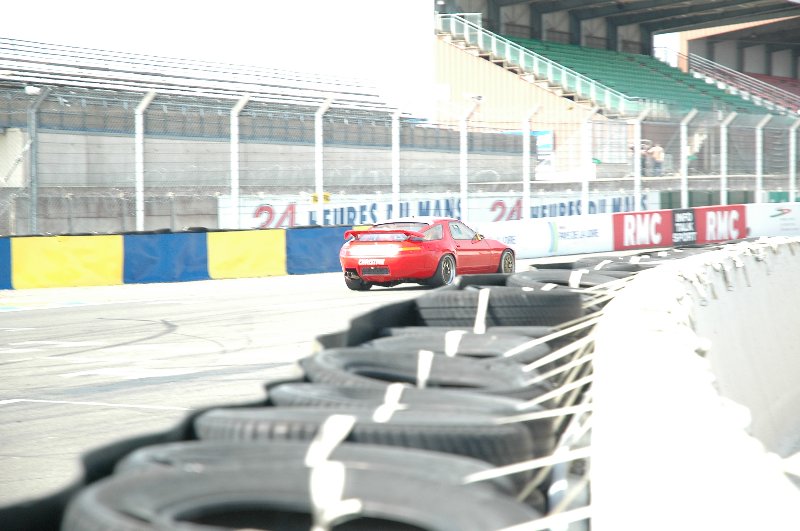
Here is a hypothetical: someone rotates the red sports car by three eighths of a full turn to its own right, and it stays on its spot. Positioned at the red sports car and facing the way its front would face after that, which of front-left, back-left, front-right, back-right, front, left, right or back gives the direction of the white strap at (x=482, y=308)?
front

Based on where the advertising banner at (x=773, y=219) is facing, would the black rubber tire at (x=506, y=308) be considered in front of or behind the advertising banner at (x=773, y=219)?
in front

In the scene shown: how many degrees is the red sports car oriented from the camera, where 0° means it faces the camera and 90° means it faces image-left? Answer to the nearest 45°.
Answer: approximately 225°

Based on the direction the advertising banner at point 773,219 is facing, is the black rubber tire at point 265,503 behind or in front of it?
in front

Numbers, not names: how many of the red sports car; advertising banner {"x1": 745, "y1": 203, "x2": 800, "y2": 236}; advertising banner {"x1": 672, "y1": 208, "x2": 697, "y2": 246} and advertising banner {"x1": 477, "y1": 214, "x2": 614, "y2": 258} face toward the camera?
3

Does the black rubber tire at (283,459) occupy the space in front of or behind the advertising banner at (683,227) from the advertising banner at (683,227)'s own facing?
in front

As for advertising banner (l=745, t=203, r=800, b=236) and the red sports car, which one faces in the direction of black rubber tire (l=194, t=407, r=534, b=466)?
the advertising banner

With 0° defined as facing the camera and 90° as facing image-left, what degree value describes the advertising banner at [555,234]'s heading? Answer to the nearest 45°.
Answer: approximately 0°

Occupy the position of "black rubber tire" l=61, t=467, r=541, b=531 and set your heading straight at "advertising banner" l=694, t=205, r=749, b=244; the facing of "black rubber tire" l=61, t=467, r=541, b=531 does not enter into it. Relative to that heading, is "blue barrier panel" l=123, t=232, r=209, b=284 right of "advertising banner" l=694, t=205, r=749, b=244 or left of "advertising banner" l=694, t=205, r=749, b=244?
left

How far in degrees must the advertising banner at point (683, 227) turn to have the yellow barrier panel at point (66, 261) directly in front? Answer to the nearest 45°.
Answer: approximately 45° to its right

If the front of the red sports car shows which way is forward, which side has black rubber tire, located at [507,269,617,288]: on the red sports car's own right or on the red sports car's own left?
on the red sports car's own right

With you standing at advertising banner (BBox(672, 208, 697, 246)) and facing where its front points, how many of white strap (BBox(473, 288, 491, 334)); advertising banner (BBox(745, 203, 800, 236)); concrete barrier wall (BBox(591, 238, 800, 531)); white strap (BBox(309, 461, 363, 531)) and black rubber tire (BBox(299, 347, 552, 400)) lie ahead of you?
4

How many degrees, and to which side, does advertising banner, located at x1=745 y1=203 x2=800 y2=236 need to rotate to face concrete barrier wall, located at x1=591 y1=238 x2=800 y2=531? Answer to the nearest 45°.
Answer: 0° — it already faces it

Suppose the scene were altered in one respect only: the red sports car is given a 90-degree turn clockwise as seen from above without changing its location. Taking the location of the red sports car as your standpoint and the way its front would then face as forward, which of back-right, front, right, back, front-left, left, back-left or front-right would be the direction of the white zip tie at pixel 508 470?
front-right
